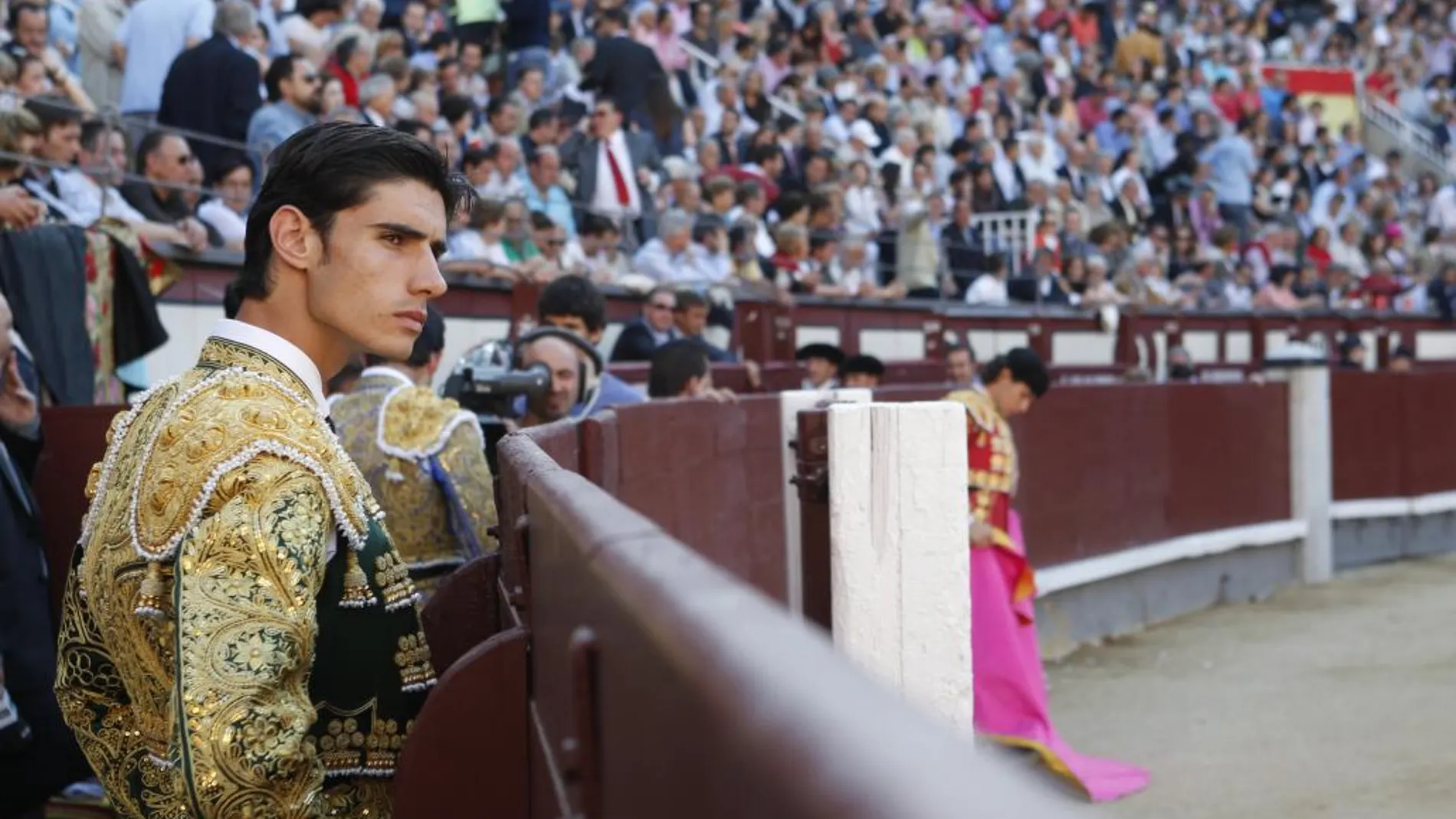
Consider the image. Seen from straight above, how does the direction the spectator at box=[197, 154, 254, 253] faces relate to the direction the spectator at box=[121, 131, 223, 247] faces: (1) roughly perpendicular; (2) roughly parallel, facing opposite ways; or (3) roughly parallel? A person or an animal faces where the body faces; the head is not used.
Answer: roughly parallel

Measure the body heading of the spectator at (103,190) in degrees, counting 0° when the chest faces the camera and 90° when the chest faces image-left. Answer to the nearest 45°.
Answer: approximately 315°

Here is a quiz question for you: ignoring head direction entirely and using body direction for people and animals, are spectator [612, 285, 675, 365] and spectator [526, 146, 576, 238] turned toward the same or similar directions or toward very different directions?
same or similar directions

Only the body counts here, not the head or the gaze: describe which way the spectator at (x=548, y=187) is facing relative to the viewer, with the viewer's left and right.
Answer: facing the viewer and to the right of the viewer

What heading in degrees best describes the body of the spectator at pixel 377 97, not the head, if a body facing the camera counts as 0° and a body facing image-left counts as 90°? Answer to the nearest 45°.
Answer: approximately 315°

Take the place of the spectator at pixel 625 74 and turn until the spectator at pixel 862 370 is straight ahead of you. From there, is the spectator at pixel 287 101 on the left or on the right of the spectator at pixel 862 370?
right
